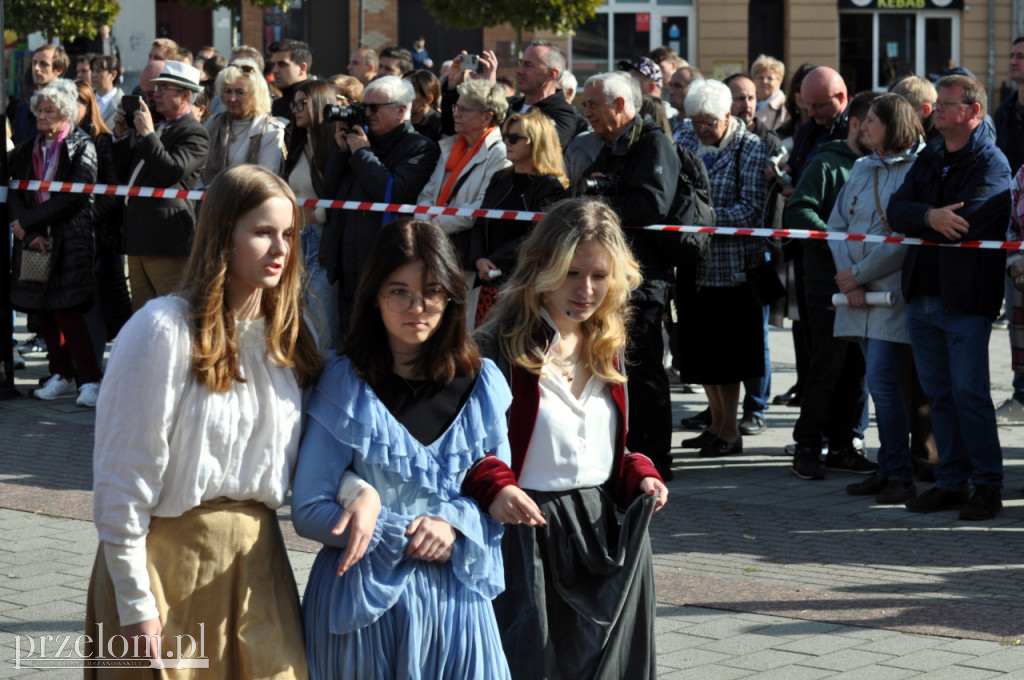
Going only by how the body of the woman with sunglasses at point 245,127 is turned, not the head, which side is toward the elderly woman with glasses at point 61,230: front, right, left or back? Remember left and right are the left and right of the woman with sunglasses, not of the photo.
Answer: right

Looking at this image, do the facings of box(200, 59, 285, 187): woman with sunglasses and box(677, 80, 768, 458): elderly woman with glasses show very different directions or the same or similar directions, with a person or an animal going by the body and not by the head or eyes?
same or similar directions

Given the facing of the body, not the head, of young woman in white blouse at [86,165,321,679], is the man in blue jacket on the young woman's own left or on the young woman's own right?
on the young woman's own left

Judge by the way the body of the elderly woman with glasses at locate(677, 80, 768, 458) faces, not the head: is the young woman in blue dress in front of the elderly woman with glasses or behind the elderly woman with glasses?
in front

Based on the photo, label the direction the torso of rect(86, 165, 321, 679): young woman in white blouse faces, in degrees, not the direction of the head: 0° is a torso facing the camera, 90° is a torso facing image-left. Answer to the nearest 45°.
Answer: approximately 315°

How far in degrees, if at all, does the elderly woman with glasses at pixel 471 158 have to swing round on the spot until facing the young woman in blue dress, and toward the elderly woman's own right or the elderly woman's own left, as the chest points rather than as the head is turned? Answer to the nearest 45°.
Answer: approximately 45° to the elderly woman's own left

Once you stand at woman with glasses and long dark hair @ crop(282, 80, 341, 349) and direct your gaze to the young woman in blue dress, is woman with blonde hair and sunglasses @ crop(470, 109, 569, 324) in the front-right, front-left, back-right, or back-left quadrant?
front-left

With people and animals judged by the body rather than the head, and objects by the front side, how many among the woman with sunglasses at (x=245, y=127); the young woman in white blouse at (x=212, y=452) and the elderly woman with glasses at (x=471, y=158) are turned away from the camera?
0

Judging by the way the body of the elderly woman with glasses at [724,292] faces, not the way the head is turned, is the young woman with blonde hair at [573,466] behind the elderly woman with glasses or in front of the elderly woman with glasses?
in front

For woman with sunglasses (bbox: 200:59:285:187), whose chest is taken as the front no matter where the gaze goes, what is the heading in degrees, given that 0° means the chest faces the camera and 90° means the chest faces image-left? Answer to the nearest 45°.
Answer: approximately 45°

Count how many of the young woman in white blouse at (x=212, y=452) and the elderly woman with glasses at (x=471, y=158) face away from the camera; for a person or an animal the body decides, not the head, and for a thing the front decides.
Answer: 0
